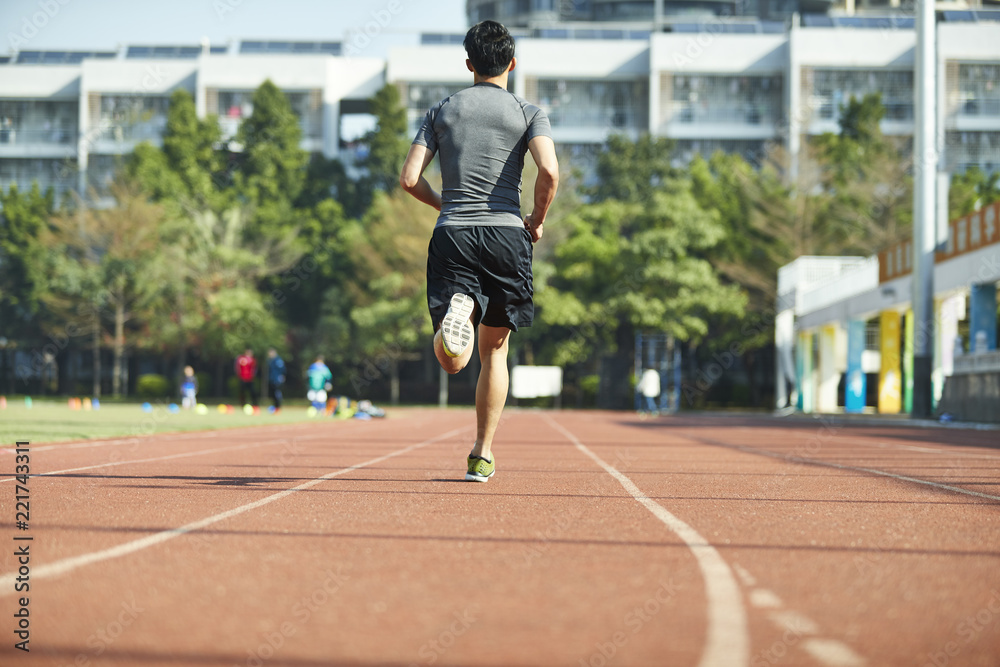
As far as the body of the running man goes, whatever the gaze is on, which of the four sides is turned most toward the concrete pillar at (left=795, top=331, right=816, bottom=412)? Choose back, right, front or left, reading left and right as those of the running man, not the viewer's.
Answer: front

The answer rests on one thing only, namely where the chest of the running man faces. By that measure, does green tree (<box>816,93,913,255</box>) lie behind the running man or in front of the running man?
in front

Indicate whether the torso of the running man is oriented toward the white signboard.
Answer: yes

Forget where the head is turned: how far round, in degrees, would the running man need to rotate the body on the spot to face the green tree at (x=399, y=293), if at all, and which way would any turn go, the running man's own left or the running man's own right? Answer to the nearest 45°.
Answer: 0° — they already face it

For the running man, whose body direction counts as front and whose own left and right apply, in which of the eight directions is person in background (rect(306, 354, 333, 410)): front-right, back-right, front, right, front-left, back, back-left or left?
front

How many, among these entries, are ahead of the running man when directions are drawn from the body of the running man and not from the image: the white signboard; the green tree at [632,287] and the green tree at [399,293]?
3

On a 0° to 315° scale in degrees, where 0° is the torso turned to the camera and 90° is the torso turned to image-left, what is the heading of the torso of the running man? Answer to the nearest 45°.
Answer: approximately 180°

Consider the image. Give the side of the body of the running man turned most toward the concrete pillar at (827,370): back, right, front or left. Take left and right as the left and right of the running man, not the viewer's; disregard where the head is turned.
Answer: front

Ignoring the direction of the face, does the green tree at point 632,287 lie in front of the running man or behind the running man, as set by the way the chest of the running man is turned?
in front

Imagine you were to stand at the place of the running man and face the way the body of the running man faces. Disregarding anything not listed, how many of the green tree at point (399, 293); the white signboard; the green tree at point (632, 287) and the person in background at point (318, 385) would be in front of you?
4

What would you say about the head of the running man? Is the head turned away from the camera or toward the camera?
away from the camera

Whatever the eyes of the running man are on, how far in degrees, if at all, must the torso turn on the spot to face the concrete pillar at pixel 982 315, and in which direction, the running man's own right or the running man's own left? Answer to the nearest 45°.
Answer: approximately 45° to the running man's own right
